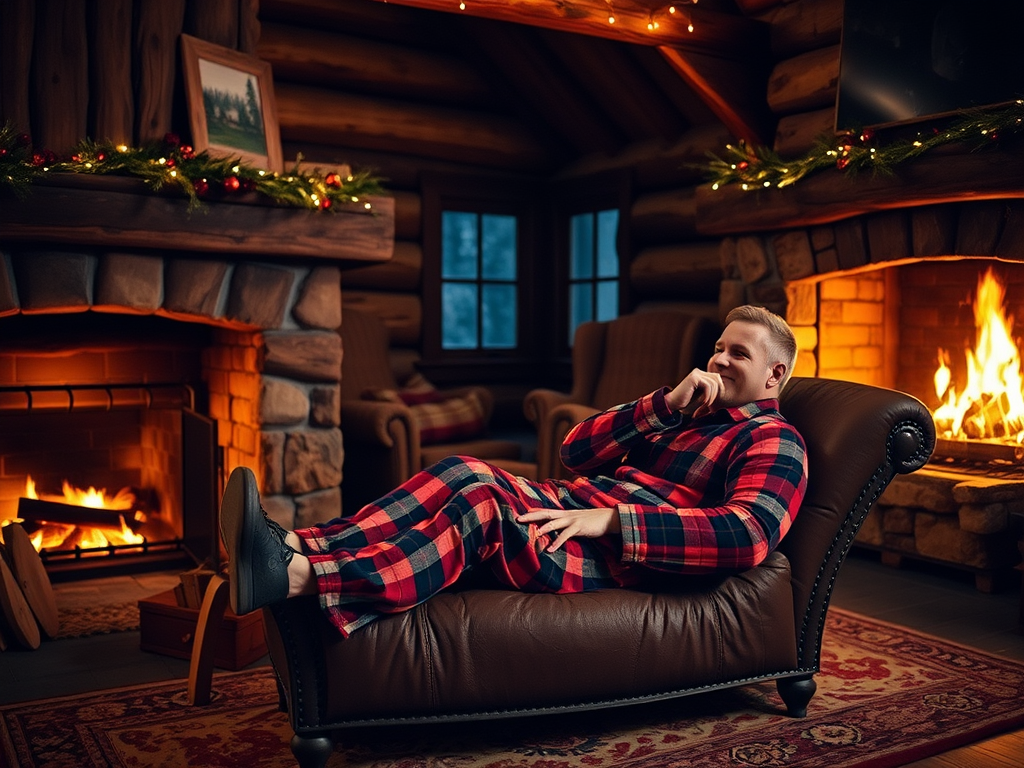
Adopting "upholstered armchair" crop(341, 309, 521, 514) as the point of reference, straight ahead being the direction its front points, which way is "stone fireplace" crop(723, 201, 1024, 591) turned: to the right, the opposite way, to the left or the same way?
to the right

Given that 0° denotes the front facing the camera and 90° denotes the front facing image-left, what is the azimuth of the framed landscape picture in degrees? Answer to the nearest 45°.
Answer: approximately 315°

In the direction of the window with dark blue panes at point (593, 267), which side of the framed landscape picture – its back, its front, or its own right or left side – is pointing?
left

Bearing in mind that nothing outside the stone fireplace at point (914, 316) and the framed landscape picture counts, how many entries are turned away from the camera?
0

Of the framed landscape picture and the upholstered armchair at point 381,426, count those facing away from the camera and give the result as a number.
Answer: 0

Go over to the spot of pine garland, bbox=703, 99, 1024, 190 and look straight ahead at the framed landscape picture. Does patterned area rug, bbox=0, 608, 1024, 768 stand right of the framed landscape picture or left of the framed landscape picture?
left

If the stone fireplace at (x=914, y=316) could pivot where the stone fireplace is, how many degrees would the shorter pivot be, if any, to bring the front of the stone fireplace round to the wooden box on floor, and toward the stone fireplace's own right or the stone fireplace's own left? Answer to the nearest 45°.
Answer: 0° — it already faces it

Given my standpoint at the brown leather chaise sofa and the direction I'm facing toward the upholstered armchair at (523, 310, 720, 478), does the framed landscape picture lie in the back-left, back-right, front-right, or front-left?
front-left

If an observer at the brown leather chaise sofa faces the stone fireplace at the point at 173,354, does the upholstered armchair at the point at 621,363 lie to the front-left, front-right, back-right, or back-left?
front-right

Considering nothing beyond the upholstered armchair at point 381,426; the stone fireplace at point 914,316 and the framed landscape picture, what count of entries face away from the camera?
0

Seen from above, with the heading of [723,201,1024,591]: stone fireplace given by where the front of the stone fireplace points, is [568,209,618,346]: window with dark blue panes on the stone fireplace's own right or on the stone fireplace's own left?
on the stone fireplace's own right

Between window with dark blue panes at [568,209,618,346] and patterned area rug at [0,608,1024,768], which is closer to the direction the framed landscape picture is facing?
the patterned area rug

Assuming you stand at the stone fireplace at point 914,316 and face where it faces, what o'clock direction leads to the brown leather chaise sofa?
The brown leather chaise sofa is roughly at 11 o'clock from the stone fireplace.

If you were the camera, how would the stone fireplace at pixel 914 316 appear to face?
facing the viewer and to the left of the viewer

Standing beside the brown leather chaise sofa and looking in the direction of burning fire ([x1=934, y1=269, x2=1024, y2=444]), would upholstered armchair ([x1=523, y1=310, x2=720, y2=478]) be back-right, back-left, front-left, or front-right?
front-left
